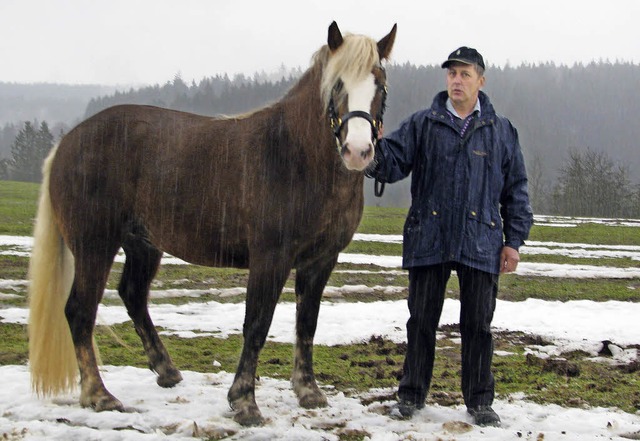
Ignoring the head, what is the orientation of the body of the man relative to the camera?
toward the camera

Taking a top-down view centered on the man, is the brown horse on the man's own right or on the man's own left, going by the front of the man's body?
on the man's own right
